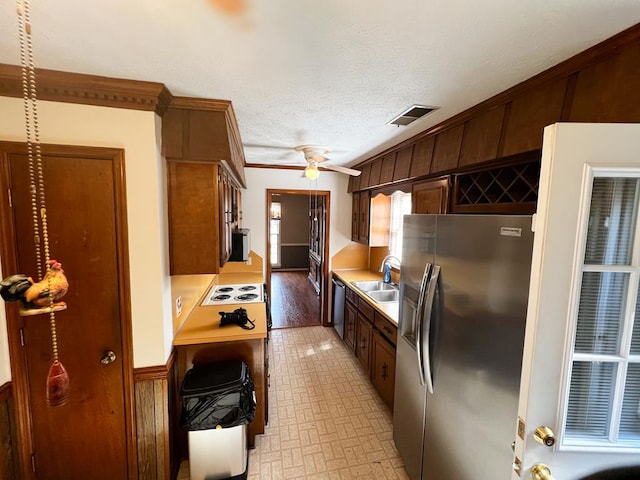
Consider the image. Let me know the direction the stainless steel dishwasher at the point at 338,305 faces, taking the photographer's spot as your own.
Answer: facing to the left of the viewer

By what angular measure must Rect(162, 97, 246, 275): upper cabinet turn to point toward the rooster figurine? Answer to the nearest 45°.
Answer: approximately 135° to its right

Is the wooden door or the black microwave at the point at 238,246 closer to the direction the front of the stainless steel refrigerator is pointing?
the wooden door

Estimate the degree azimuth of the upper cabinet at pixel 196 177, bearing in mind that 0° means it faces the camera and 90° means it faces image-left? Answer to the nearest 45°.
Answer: approximately 270°

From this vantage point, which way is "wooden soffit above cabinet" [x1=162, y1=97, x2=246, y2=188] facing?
to the viewer's right

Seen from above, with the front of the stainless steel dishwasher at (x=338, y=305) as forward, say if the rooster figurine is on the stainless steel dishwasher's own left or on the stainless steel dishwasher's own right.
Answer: on the stainless steel dishwasher's own left

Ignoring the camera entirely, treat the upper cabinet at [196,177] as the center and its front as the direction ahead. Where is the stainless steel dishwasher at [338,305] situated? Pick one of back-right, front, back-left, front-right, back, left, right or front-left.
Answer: front-left

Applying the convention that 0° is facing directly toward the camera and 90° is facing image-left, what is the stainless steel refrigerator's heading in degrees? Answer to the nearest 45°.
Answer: approximately 45°

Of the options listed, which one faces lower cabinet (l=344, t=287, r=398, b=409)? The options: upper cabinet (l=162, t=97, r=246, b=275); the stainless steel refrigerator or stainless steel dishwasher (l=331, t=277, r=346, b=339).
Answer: the upper cabinet

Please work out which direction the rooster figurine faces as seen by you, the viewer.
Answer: facing to the right of the viewer

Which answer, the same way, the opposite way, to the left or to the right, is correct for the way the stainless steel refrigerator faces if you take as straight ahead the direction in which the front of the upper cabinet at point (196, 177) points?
the opposite way

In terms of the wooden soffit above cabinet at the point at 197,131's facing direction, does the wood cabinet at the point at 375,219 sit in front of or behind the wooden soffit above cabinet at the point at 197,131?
in front
